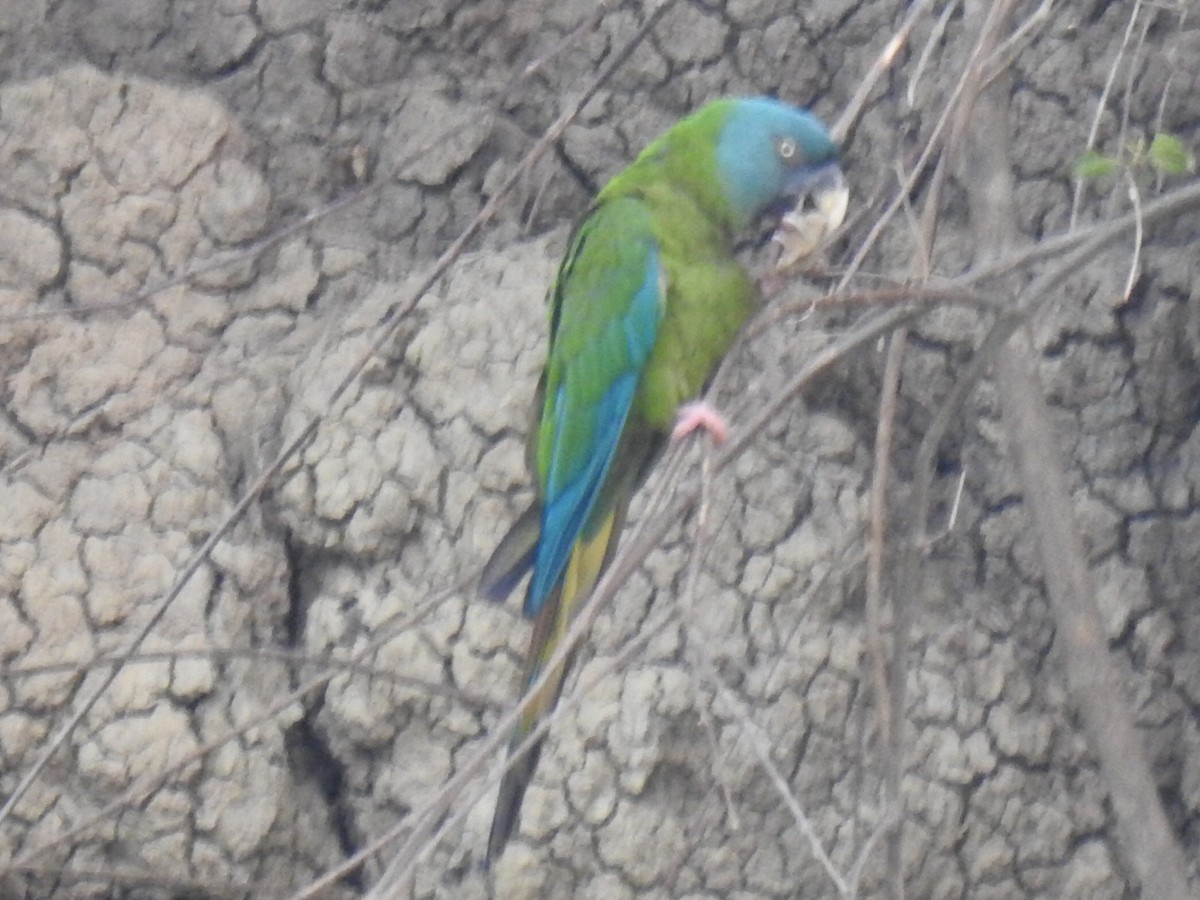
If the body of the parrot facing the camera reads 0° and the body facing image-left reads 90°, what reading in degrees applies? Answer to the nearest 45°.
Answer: approximately 270°
